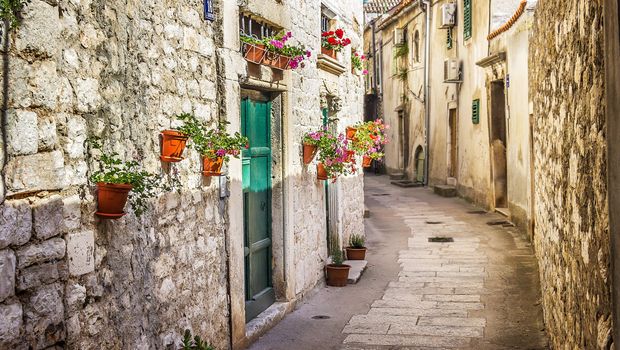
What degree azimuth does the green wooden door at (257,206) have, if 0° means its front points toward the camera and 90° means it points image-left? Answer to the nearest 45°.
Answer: approximately 315°

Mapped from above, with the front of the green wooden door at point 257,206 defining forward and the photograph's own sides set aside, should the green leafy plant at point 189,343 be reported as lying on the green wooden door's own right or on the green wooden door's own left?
on the green wooden door's own right

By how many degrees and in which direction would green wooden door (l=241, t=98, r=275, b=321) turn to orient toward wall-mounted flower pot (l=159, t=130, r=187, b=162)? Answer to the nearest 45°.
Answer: approximately 45° to its right

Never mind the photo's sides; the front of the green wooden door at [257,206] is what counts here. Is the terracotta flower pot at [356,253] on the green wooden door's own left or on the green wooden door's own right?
on the green wooden door's own left

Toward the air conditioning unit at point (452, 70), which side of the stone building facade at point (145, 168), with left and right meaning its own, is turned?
left

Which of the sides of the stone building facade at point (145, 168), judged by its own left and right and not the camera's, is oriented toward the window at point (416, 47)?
left
